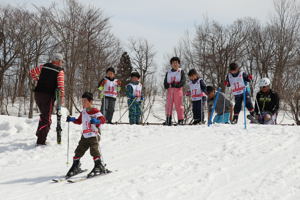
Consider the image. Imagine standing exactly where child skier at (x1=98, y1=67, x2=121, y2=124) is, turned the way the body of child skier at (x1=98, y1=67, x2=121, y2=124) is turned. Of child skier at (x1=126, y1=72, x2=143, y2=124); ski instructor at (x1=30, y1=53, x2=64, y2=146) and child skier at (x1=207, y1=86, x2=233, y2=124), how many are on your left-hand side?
2

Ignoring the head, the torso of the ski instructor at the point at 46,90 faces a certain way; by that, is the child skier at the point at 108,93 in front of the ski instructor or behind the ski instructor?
in front

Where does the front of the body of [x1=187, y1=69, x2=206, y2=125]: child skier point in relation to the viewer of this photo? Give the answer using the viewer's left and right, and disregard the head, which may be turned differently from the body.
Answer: facing the viewer and to the left of the viewer

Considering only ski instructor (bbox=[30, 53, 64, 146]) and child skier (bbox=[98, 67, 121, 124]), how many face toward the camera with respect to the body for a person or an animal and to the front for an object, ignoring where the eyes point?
1

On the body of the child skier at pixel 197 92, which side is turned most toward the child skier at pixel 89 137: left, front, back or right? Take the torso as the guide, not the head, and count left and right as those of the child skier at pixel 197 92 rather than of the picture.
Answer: front

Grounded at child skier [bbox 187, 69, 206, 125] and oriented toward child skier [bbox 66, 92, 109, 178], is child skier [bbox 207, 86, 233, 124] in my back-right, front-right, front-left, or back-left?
back-left

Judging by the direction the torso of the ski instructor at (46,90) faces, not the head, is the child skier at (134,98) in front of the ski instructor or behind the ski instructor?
in front

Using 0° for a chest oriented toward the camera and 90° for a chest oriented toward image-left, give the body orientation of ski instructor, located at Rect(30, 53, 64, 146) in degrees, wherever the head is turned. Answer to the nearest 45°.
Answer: approximately 225°

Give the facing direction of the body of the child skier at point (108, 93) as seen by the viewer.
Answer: toward the camera
